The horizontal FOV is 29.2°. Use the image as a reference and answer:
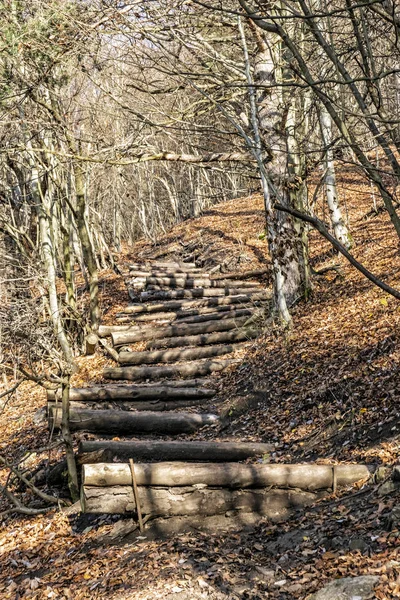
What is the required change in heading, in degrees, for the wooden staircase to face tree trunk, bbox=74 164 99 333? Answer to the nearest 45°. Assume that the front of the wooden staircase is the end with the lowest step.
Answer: approximately 180°

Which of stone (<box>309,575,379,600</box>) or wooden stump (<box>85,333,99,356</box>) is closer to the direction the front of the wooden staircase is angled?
the stone

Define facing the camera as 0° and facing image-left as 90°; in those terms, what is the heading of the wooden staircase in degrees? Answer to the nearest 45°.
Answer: approximately 0°

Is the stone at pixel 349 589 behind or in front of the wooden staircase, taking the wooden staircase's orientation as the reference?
in front
